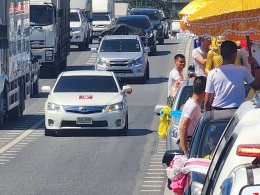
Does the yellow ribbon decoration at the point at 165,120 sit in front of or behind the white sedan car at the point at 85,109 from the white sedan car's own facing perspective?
in front

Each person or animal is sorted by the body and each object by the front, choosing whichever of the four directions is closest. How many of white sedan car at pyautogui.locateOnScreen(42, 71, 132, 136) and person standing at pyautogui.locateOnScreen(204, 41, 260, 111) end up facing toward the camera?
1

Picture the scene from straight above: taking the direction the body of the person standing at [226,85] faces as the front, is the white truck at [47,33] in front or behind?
in front

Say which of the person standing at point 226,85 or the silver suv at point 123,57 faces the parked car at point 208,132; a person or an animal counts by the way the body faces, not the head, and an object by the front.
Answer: the silver suv

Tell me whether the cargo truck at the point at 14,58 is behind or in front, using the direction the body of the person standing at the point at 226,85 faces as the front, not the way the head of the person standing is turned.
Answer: in front

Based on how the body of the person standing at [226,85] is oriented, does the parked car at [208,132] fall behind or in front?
behind

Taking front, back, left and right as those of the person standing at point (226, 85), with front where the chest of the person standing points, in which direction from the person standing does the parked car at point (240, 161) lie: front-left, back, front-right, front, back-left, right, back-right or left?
back

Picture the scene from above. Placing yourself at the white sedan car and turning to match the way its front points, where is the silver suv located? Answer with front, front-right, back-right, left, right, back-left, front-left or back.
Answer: back

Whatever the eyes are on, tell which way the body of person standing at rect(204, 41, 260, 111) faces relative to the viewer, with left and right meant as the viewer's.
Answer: facing away from the viewer

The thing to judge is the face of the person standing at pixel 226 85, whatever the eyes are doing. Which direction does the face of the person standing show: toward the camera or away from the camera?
away from the camera

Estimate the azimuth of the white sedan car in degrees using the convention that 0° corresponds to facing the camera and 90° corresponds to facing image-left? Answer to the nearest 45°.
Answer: approximately 0°

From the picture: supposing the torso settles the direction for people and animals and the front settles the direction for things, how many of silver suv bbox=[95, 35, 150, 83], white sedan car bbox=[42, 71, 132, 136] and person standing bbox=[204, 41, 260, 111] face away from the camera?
1

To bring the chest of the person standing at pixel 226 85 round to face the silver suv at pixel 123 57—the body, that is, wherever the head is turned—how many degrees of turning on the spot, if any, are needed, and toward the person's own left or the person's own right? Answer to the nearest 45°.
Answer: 0° — they already face it
